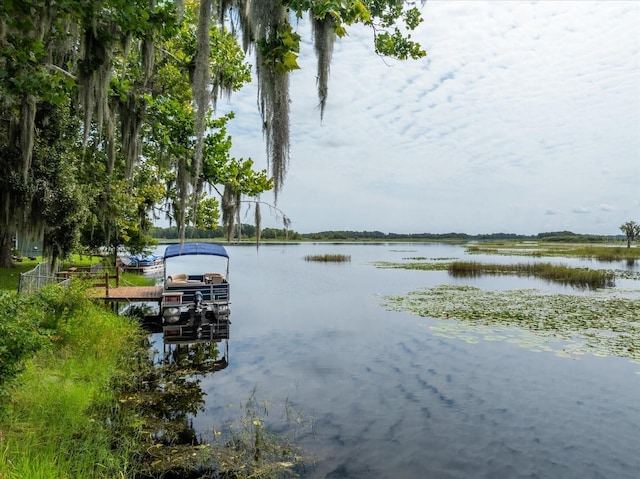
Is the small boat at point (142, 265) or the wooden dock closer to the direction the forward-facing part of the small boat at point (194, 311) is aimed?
the small boat

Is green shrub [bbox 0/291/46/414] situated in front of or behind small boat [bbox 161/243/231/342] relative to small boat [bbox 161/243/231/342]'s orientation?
behind

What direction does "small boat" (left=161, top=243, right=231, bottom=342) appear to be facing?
away from the camera

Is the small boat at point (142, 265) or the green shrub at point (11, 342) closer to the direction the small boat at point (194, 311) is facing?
the small boat

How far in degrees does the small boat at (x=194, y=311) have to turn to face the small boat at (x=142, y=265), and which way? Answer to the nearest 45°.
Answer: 0° — it already faces it

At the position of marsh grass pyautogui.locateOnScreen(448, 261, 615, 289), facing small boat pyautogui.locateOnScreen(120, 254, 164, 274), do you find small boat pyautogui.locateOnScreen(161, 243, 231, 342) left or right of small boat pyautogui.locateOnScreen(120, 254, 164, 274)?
left
